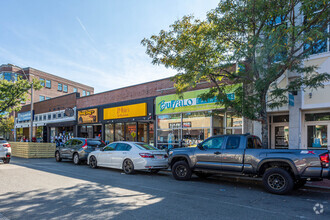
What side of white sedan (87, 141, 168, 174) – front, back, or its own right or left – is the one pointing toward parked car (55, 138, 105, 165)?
front

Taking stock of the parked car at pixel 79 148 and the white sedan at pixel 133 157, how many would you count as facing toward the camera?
0

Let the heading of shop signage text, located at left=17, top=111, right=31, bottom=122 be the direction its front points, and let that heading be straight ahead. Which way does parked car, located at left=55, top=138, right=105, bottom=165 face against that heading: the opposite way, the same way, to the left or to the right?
to the right

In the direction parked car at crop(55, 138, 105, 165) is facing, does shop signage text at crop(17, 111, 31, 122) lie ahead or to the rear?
ahead

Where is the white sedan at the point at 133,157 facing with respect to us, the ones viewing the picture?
facing away from the viewer and to the left of the viewer

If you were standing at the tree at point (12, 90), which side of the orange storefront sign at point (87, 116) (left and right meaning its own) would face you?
right

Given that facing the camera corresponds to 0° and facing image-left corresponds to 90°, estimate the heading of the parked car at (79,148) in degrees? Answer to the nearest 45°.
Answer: approximately 135°

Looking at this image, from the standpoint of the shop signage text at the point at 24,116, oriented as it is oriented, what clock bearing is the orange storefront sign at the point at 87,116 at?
The orange storefront sign is roughly at 10 o'clock from the shop signage text.

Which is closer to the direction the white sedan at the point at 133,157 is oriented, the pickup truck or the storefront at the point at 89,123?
the storefront

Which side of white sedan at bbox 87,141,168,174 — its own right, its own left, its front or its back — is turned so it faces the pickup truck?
back

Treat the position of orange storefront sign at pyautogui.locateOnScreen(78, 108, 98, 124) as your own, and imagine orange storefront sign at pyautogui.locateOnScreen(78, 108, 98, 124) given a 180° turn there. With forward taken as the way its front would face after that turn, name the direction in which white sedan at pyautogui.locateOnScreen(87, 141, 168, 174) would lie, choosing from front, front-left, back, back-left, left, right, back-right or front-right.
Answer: back-right

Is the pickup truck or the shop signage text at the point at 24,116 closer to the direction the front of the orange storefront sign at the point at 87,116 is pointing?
the pickup truck

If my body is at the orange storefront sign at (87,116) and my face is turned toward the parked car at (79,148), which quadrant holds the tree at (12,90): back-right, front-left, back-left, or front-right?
back-right

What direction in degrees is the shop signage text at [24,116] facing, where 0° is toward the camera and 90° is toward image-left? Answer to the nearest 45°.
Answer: approximately 45°

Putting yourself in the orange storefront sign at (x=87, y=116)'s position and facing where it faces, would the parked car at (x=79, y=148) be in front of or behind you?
in front
